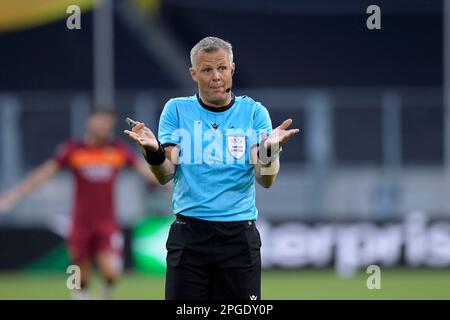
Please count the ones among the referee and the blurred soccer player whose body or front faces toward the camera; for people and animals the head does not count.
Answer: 2

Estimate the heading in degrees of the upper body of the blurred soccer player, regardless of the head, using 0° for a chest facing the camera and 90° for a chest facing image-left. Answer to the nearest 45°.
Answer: approximately 0°

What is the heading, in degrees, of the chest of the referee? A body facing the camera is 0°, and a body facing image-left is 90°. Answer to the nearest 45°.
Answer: approximately 0°

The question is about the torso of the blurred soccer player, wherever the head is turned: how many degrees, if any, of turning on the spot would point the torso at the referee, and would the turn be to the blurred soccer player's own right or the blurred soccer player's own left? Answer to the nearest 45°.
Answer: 0° — they already face them

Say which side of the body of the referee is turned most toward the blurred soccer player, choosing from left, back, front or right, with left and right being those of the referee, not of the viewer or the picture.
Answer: back
